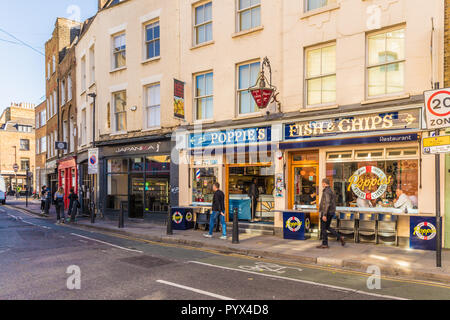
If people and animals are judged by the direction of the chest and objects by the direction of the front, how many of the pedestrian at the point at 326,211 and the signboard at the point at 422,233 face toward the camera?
1

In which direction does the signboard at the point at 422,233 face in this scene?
toward the camera

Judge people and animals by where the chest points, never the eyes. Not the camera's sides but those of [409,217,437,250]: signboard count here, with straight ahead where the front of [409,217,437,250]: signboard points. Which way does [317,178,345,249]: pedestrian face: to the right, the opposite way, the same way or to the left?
to the right

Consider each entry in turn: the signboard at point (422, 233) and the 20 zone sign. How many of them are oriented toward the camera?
2

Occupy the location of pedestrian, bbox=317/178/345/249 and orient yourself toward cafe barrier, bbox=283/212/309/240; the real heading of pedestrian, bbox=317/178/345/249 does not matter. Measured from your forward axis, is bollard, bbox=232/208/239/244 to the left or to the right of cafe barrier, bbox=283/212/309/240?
left

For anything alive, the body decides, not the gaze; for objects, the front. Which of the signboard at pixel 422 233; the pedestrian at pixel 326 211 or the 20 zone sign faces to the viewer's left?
the pedestrian

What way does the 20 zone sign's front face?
toward the camera

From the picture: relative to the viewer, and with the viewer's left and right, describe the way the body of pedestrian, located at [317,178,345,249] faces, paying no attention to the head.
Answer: facing to the left of the viewer

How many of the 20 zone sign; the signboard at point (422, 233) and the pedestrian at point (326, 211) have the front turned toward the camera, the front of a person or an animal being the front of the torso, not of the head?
2

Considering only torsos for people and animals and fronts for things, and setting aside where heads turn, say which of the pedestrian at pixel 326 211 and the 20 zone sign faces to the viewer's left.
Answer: the pedestrian
